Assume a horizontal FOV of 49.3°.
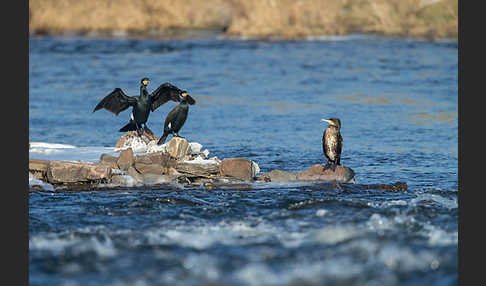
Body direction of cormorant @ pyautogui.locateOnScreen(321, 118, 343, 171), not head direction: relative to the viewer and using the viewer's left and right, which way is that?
facing the viewer and to the left of the viewer

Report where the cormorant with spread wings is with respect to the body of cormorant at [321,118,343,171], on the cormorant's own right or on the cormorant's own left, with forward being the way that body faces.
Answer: on the cormorant's own right

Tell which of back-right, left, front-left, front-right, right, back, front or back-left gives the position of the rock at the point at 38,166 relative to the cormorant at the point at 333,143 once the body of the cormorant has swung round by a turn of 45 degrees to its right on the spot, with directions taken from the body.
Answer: front

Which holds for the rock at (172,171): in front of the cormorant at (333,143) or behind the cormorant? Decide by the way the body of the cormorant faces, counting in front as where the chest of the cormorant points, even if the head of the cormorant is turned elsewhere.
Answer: in front

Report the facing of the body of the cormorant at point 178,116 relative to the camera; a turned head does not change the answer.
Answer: to the viewer's right

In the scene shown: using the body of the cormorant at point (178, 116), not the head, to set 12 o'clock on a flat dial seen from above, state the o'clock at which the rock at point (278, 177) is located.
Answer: The rock is roughly at 1 o'clock from the cormorant.

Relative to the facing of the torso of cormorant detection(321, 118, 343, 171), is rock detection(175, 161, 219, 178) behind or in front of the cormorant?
in front

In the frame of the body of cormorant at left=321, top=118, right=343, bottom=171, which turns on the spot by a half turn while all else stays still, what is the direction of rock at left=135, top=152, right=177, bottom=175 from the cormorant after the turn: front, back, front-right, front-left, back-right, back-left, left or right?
back-left

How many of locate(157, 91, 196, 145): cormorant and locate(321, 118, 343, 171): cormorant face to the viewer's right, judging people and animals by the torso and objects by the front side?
1

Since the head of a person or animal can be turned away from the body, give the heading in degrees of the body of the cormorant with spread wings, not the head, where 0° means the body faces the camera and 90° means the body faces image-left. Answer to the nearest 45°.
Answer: approximately 315°
